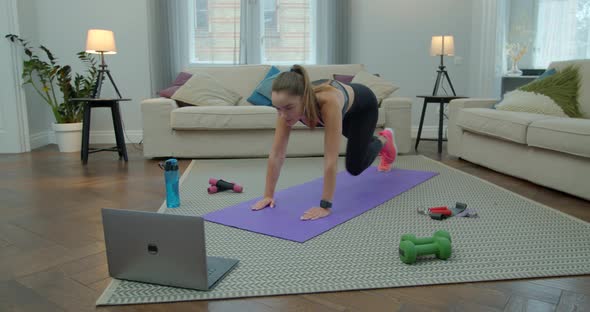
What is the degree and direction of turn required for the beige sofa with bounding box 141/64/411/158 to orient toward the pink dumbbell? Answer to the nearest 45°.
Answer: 0° — it already faces it

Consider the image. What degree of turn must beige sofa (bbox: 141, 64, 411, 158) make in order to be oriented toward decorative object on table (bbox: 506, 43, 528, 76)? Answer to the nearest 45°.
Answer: approximately 135° to its left

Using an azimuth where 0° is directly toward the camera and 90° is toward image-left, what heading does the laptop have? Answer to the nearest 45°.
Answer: approximately 225°

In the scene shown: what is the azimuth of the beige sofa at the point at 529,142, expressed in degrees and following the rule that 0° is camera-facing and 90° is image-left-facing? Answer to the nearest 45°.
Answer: approximately 45°

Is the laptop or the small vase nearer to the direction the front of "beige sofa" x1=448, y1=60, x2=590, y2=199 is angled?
the laptop

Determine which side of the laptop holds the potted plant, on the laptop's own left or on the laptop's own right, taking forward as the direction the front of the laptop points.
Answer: on the laptop's own left

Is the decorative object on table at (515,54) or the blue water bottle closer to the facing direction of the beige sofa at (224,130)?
the blue water bottle

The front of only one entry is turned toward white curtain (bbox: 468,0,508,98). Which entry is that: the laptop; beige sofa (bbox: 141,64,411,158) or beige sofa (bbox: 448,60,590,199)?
the laptop

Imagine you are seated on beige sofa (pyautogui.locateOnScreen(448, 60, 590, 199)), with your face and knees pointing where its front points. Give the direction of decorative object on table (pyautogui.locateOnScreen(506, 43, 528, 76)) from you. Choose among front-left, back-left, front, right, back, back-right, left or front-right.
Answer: back-right

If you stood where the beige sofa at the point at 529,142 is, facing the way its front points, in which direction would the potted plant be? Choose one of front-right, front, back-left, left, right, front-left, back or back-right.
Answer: front-right

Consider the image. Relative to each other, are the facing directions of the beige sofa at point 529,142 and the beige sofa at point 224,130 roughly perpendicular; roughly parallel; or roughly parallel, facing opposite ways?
roughly perpendicular

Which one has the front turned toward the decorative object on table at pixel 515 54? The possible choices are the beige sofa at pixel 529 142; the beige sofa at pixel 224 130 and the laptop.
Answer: the laptop

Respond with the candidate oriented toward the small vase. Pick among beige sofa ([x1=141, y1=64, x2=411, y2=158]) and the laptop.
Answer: the laptop
